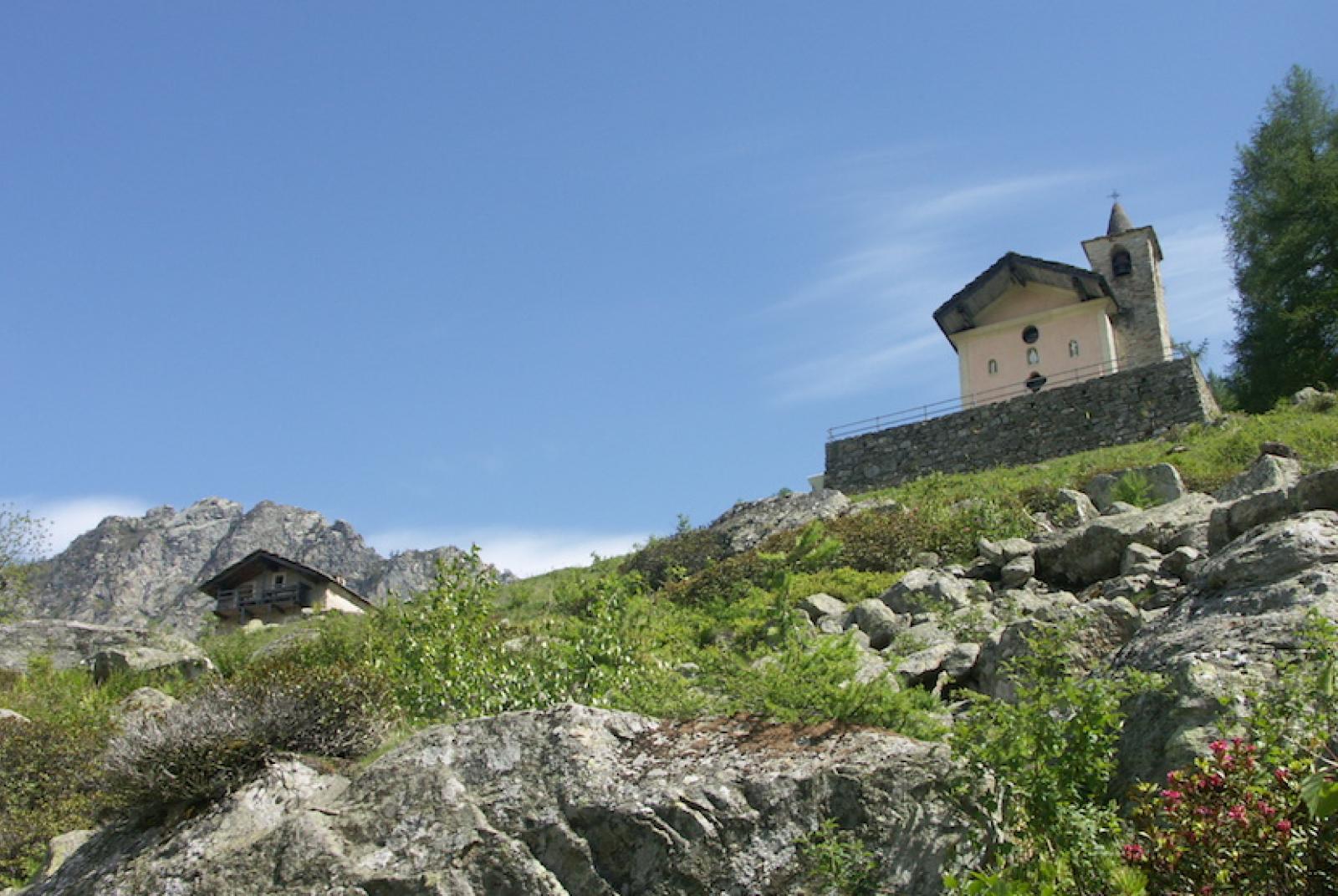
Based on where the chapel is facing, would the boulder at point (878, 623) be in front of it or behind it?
in front

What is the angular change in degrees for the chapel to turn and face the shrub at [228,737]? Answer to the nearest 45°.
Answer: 0° — it already faces it

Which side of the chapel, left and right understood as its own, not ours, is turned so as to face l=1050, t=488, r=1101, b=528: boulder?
front

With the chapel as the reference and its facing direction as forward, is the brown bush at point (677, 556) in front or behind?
in front

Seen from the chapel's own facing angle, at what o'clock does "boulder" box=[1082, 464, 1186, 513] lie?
The boulder is roughly at 12 o'clock from the chapel.

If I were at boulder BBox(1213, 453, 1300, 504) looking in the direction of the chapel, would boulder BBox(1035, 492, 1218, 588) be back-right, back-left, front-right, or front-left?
back-left

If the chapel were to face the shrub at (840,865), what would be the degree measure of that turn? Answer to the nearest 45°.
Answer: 0° — it already faces it

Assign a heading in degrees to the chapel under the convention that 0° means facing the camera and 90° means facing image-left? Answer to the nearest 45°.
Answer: approximately 0°

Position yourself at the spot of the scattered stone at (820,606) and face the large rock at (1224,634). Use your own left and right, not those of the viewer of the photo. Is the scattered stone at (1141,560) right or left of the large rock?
left

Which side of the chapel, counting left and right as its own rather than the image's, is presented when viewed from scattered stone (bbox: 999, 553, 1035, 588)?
front

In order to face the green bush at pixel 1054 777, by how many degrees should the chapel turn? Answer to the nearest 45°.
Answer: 0° — it already faces it

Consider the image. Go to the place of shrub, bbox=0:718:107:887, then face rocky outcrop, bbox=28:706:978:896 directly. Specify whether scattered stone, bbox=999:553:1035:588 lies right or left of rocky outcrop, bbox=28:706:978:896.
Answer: left

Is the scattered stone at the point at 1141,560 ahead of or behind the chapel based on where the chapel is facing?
ahead
